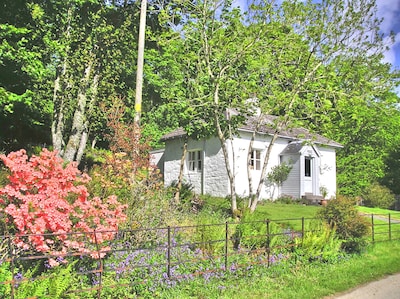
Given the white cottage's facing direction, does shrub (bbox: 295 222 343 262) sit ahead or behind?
ahead

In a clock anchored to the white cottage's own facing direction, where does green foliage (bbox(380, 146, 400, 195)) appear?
The green foliage is roughly at 9 o'clock from the white cottage.

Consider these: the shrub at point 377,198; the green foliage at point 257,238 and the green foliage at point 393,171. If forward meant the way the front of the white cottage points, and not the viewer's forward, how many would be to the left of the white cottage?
2

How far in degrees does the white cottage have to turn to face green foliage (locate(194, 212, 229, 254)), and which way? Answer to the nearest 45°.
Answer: approximately 45° to its right

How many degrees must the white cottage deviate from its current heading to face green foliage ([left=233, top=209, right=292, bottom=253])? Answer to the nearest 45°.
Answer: approximately 45° to its right

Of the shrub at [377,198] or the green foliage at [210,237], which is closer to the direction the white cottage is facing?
the green foliage

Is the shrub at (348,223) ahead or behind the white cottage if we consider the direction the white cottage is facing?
ahead

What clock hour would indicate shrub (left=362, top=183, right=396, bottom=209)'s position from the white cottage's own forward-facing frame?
The shrub is roughly at 9 o'clock from the white cottage.

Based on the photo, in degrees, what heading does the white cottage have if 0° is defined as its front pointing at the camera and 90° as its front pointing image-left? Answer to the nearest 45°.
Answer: approximately 315°

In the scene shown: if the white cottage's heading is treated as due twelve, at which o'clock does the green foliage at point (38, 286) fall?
The green foliage is roughly at 2 o'clock from the white cottage.

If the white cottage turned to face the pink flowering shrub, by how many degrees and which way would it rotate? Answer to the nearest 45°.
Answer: approximately 45° to its right

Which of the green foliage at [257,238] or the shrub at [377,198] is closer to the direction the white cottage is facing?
the green foliage
